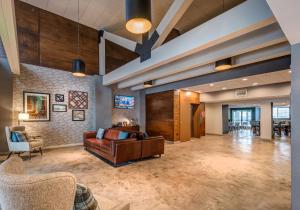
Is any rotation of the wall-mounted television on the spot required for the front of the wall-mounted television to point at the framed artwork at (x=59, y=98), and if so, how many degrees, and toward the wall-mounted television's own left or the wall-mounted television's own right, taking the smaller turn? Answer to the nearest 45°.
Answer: approximately 45° to the wall-mounted television's own right

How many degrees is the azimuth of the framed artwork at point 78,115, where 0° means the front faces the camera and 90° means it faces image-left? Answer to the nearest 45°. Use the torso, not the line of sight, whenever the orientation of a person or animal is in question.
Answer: approximately 0°

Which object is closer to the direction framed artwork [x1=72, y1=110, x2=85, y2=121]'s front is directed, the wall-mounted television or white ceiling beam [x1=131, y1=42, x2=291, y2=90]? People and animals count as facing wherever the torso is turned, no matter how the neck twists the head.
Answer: the white ceiling beam

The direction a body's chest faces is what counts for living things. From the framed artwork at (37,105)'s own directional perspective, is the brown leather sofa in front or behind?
in front

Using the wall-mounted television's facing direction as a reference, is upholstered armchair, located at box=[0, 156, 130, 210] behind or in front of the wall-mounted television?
in front

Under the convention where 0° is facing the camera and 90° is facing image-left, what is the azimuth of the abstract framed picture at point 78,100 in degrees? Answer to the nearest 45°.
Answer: approximately 0°
